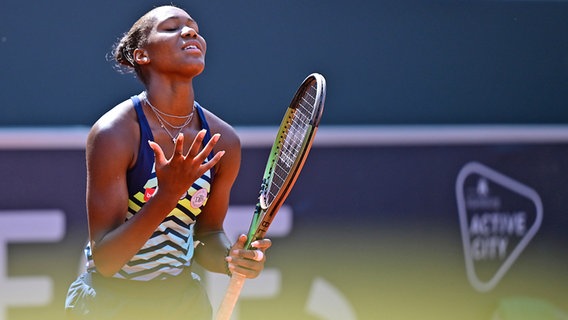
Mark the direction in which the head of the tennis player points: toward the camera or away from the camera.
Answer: toward the camera

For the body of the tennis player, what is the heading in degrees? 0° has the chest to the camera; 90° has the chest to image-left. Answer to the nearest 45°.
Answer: approximately 315°
